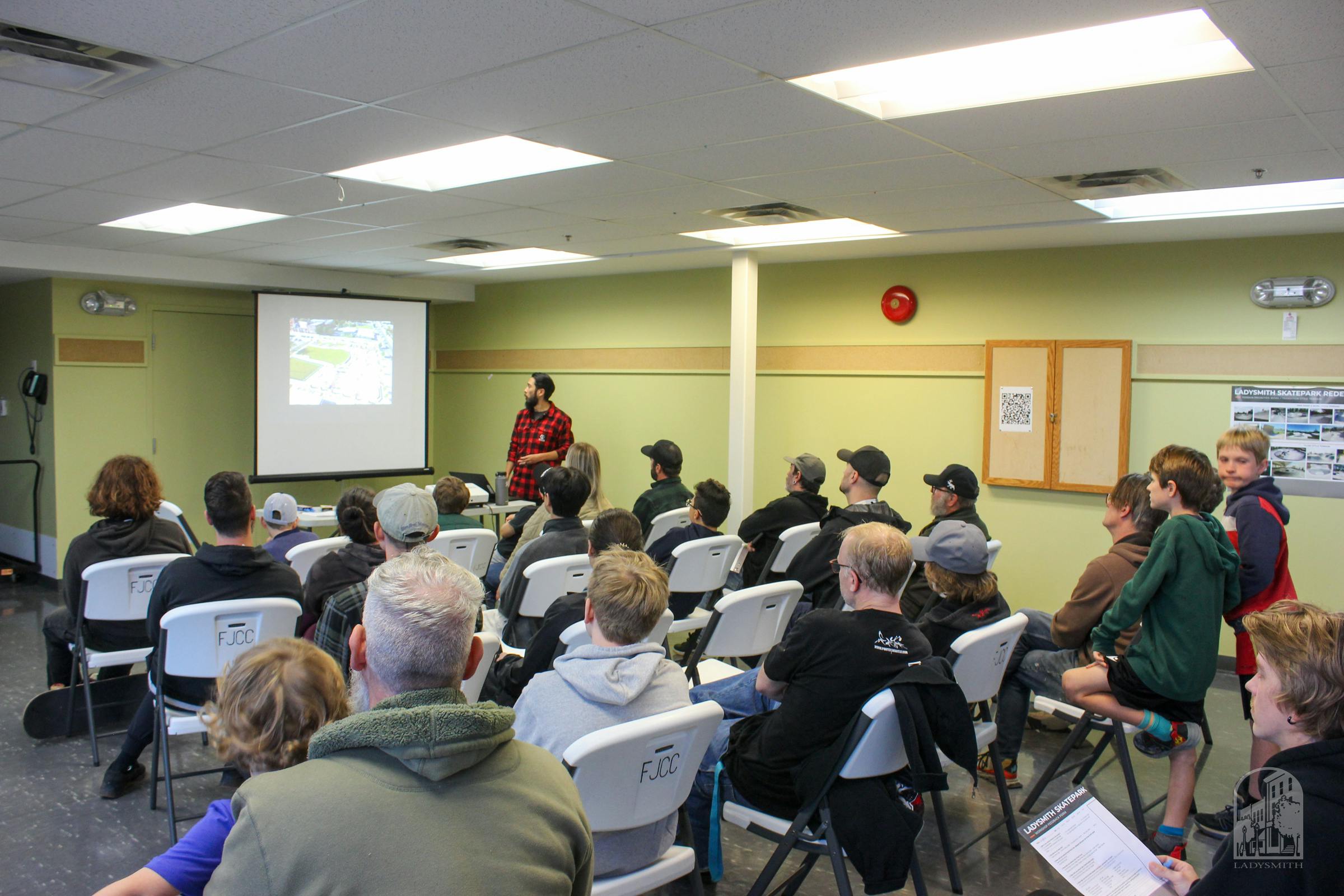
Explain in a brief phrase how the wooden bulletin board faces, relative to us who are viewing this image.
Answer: facing the viewer

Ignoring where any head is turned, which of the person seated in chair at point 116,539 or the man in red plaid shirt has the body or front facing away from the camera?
the person seated in chair

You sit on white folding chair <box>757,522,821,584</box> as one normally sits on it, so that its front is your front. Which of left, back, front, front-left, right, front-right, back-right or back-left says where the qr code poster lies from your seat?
right

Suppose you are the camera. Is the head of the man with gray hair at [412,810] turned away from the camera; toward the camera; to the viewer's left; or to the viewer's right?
away from the camera

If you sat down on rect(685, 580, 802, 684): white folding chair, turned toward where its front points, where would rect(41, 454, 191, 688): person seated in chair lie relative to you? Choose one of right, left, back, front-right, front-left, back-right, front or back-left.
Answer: front-left

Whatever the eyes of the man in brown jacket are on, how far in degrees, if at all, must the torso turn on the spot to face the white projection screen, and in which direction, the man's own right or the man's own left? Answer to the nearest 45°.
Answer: approximately 45° to the man's own right

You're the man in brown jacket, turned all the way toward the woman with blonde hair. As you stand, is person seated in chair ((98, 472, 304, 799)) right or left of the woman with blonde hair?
left

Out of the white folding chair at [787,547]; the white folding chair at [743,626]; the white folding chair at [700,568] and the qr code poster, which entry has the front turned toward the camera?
the qr code poster

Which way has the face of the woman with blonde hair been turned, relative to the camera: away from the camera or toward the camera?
away from the camera

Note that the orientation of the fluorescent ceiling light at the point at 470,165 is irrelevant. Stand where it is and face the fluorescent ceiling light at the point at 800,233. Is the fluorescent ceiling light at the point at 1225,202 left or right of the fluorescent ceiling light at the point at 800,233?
right

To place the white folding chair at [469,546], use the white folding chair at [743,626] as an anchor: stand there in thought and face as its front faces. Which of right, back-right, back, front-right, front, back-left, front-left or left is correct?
front

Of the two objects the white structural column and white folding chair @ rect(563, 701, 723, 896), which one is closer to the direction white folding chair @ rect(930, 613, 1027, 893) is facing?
the white structural column

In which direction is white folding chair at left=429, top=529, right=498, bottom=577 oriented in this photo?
away from the camera

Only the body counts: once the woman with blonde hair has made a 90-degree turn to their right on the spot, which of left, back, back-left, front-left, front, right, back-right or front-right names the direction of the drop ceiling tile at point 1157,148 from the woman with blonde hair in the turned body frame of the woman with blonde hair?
right

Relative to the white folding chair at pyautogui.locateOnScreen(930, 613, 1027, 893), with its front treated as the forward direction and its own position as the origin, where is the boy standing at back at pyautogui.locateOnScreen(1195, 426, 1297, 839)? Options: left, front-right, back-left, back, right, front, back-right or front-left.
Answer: right
